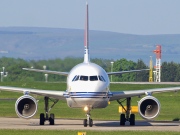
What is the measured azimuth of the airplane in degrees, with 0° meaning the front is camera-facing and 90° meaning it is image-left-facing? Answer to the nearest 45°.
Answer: approximately 0°
